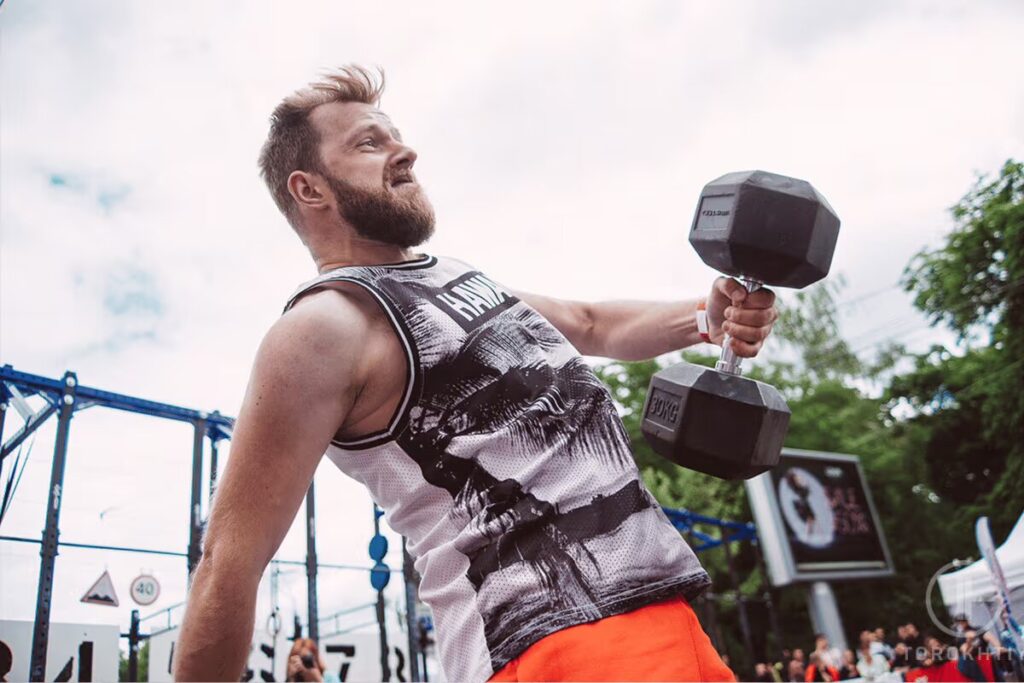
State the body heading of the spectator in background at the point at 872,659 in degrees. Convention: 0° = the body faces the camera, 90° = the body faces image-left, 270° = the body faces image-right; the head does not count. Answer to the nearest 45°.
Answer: approximately 45°

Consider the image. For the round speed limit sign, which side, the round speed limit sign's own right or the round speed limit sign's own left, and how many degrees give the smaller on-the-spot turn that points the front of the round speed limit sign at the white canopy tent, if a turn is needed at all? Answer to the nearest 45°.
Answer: approximately 90° to the round speed limit sign's own left

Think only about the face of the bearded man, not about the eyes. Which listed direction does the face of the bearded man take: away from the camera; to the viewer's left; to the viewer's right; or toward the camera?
to the viewer's right

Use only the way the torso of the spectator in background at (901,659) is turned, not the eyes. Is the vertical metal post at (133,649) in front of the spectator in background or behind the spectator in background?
in front

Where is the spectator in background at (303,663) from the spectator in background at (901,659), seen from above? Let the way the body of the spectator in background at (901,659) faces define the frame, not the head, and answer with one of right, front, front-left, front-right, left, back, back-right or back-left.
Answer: front-right

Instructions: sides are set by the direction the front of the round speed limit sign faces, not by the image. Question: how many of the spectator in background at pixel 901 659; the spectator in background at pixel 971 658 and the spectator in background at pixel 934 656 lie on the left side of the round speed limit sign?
3

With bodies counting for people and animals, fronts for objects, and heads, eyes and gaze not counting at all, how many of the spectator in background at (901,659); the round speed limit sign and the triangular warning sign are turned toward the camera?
3

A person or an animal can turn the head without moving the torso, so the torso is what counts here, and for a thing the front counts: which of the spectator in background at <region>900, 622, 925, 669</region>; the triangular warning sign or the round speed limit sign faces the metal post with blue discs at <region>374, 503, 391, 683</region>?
the spectator in background

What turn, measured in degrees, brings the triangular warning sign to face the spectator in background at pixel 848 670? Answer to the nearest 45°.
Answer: approximately 90° to its left

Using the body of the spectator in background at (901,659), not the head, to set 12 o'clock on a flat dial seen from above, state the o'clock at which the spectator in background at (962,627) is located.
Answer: the spectator in background at (962,627) is roughly at 10 o'clock from the spectator in background at (901,659).

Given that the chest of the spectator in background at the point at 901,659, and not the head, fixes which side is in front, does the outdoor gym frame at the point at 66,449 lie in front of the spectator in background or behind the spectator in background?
in front
